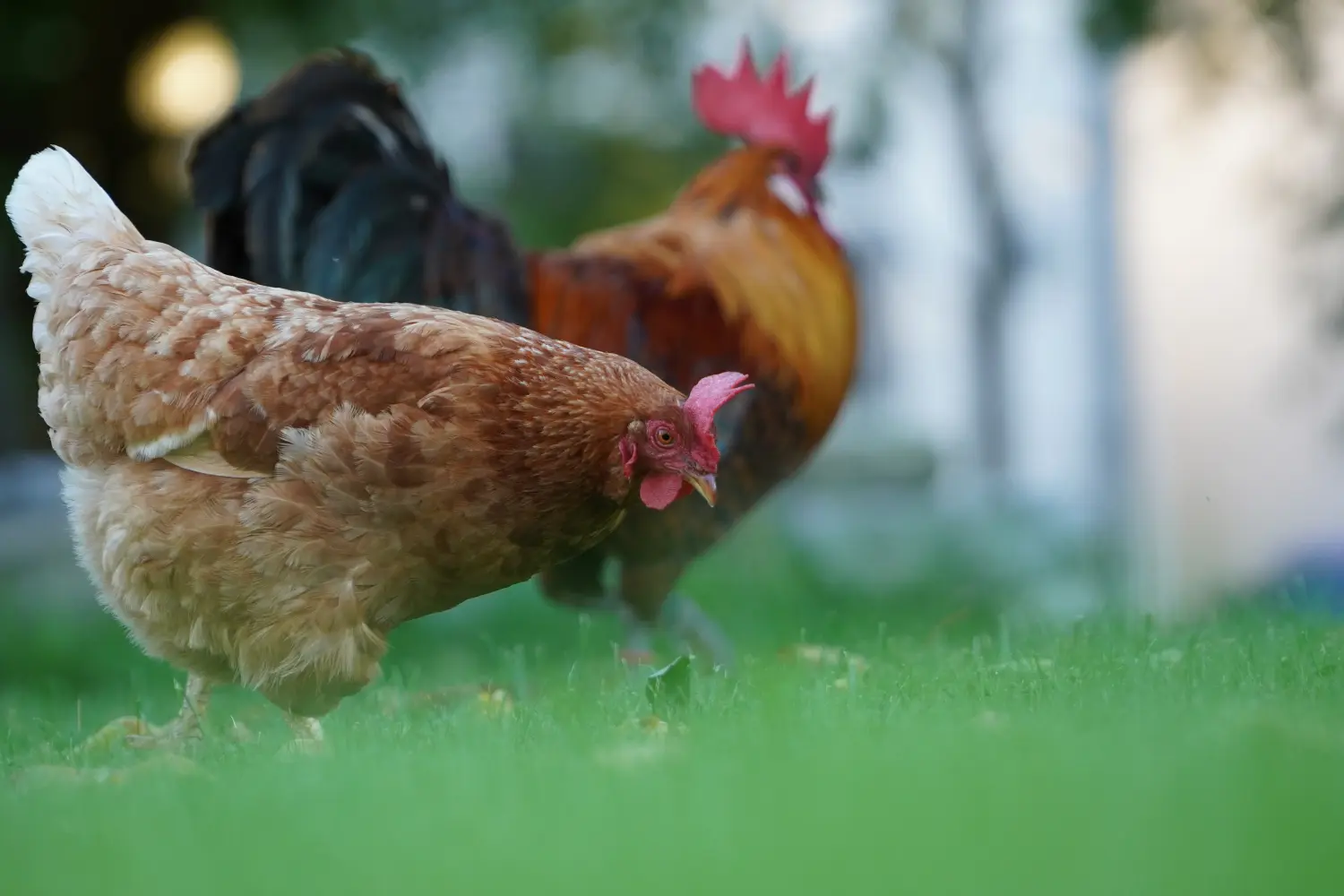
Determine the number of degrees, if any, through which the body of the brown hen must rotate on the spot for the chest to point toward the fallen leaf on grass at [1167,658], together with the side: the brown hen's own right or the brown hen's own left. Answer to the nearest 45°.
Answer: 0° — it already faces it

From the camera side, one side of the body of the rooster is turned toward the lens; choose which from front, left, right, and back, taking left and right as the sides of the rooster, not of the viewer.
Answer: right

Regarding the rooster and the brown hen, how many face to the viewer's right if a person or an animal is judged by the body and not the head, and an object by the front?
2

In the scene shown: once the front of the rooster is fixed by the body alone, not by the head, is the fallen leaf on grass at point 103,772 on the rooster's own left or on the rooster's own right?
on the rooster's own right

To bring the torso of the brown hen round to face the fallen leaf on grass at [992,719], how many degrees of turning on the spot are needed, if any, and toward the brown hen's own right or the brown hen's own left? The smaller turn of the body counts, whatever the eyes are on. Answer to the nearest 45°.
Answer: approximately 45° to the brown hen's own right

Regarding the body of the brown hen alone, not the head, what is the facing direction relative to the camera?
to the viewer's right

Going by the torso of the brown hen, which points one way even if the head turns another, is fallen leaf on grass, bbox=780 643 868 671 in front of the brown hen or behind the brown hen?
in front

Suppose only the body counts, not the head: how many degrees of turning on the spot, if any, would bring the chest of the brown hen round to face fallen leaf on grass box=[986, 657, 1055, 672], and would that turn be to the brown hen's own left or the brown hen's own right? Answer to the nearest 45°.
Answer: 0° — it already faces it
